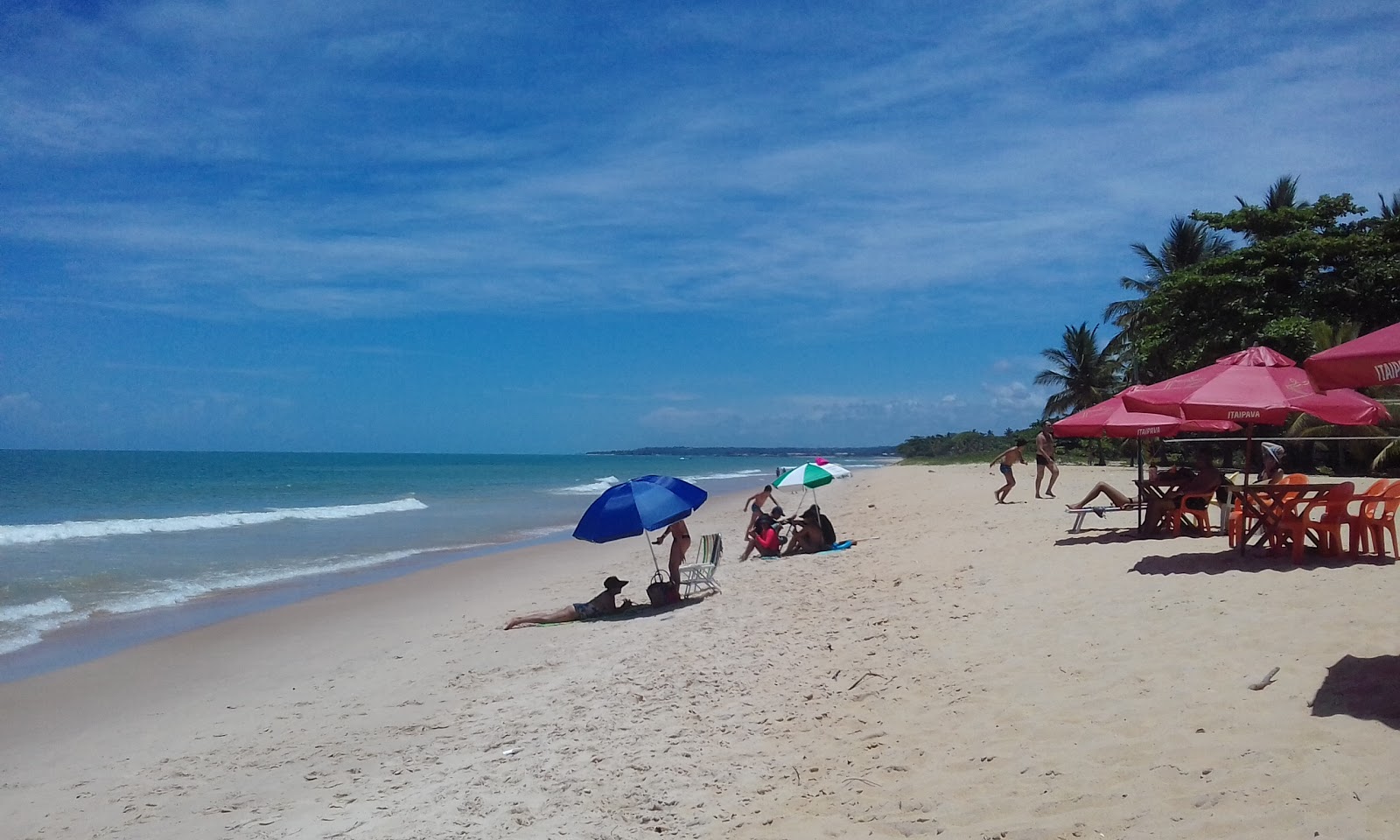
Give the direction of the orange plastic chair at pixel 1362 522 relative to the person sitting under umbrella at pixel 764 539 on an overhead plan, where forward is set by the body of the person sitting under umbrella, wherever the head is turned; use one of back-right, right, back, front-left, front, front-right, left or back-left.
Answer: back-left

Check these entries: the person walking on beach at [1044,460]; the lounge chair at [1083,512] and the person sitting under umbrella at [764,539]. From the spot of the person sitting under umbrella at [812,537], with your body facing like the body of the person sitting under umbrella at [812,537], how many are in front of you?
1

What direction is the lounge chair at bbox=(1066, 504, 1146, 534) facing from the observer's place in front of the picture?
facing to the left of the viewer

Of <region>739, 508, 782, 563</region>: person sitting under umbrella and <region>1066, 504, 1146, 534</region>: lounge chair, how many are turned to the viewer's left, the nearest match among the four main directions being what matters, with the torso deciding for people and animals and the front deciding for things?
2

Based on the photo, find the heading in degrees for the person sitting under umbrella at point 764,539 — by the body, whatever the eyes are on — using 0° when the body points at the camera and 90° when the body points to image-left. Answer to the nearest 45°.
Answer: approximately 90°

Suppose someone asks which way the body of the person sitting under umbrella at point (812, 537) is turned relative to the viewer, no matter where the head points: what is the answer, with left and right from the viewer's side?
facing to the left of the viewer

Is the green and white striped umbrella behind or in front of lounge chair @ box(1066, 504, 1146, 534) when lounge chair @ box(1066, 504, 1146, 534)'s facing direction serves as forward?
in front

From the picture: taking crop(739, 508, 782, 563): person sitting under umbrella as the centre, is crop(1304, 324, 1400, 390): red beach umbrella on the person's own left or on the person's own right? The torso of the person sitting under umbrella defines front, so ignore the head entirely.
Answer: on the person's own left

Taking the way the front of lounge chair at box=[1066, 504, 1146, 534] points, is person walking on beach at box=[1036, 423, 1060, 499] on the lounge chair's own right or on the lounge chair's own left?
on the lounge chair's own right
